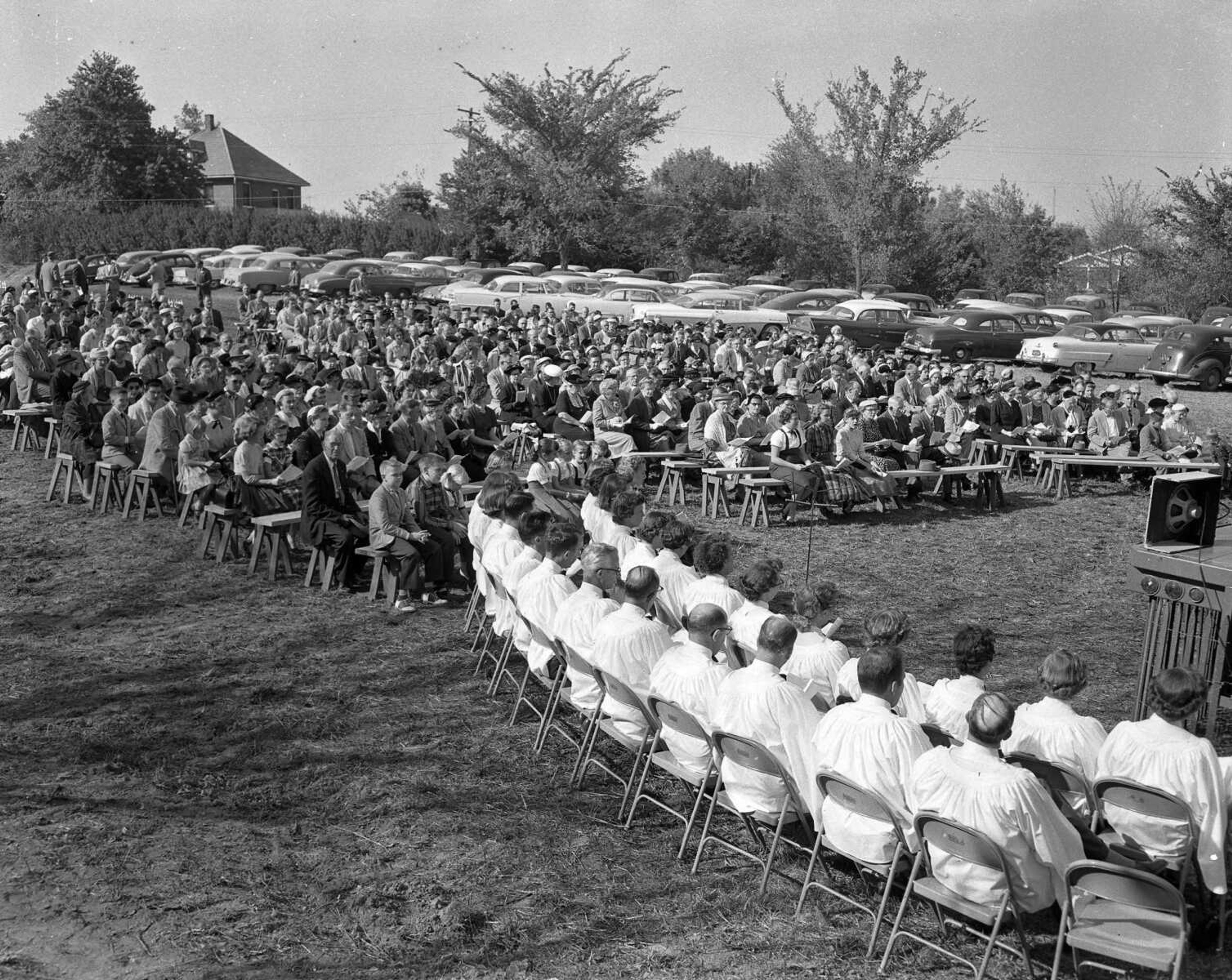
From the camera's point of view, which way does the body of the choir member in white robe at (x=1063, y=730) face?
away from the camera

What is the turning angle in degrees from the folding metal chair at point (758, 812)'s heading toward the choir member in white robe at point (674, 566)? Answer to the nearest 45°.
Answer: approximately 45° to its left

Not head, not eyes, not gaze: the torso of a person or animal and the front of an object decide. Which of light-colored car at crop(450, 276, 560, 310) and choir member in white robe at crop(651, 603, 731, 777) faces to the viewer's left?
the light-colored car

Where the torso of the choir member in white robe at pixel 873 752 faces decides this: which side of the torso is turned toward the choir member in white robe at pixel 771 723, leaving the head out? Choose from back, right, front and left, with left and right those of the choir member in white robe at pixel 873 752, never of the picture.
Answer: left

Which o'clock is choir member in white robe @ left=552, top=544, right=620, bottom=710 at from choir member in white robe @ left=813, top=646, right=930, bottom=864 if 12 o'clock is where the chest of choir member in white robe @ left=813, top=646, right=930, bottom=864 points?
choir member in white robe @ left=552, top=544, right=620, bottom=710 is roughly at 9 o'clock from choir member in white robe @ left=813, top=646, right=930, bottom=864.

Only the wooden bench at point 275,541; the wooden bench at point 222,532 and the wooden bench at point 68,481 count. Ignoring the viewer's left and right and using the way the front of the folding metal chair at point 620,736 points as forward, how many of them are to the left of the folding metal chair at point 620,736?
3

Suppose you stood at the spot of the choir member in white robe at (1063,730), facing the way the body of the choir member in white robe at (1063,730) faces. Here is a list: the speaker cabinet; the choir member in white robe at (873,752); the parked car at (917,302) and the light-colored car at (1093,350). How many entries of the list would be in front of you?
3

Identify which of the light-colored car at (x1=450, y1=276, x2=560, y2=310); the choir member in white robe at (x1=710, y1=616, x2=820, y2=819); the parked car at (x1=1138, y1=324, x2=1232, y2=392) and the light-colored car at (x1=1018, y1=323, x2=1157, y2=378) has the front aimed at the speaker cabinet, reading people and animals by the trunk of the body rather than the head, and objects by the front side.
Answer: the choir member in white robe

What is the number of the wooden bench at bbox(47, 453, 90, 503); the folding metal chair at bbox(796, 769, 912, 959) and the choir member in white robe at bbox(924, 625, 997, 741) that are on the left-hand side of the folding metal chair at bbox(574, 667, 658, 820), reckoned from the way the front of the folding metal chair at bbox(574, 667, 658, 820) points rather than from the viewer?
1
